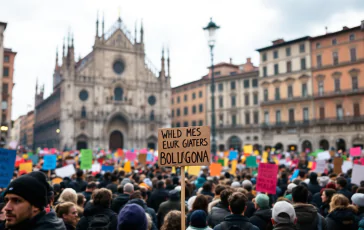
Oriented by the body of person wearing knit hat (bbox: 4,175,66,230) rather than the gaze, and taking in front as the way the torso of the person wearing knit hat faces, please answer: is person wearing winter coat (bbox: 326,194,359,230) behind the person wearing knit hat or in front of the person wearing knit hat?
behind

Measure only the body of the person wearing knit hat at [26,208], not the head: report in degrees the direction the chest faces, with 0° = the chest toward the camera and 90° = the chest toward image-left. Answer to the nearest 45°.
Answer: approximately 45°

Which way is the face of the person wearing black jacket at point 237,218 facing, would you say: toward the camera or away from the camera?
away from the camera

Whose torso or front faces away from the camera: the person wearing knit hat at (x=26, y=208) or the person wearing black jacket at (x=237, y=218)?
the person wearing black jacket

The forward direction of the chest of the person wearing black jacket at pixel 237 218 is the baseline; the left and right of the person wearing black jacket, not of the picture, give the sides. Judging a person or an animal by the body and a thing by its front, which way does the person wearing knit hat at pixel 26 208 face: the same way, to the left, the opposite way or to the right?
the opposite way

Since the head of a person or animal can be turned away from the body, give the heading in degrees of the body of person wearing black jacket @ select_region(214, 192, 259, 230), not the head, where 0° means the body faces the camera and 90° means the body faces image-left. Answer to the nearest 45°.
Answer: approximately 180°

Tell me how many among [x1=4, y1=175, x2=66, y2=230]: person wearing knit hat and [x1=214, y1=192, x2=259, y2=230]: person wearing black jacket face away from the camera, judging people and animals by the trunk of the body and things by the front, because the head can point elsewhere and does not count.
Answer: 1

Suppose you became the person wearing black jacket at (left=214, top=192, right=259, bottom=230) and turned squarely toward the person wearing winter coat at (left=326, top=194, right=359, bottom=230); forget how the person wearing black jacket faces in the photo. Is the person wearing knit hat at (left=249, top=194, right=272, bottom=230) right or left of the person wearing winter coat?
left

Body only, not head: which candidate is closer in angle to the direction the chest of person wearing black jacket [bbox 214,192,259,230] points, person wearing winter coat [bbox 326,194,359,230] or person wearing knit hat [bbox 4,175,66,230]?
the person wearing winter coat

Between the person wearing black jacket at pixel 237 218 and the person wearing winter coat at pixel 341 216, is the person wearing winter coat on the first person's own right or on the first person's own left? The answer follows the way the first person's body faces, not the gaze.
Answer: on the first person's own right

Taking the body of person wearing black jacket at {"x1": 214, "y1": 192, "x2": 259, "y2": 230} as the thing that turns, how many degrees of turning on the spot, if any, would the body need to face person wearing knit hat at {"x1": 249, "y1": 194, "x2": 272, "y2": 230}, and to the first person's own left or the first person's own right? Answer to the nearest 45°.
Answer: approximately 45° to the first person's own right

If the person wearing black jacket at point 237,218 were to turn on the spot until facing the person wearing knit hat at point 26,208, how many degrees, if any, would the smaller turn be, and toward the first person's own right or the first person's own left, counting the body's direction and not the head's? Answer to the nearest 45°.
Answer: approximately 135° to the first person's own left
